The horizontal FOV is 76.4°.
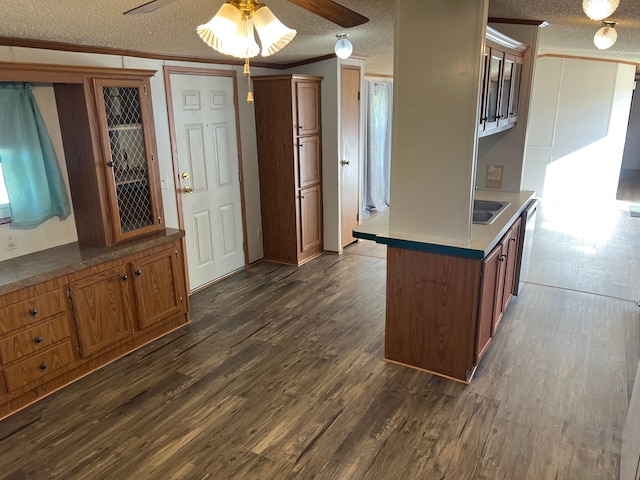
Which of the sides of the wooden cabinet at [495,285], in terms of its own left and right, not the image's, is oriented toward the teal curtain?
back

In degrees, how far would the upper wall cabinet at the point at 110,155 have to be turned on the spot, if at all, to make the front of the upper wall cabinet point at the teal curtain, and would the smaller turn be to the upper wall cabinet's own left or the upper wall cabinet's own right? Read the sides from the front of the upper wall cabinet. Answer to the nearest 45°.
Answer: approximately 135° to the upper wall cabinet's own right

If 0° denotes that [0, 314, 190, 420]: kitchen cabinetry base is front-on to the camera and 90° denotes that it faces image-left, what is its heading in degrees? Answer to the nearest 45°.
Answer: approximately 315°

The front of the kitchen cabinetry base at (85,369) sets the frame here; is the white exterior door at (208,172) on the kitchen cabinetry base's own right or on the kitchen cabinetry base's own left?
on the kitchen cabinetry base's own left

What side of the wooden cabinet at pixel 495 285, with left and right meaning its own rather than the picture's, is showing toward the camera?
right

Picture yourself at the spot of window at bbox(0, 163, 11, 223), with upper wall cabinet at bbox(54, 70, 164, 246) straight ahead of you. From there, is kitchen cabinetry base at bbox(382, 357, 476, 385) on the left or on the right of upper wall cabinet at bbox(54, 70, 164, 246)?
right

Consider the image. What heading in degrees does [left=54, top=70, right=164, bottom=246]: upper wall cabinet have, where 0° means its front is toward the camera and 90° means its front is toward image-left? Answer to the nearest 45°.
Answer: approximately 315°

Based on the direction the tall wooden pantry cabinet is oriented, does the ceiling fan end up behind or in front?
in front

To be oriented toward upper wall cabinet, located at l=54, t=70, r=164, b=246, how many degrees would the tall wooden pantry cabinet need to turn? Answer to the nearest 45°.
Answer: approximately 90° to its right

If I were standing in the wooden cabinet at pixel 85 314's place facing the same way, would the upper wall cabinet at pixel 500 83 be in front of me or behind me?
in front

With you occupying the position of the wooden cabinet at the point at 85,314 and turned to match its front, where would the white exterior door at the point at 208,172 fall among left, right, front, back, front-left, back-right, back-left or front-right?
left
